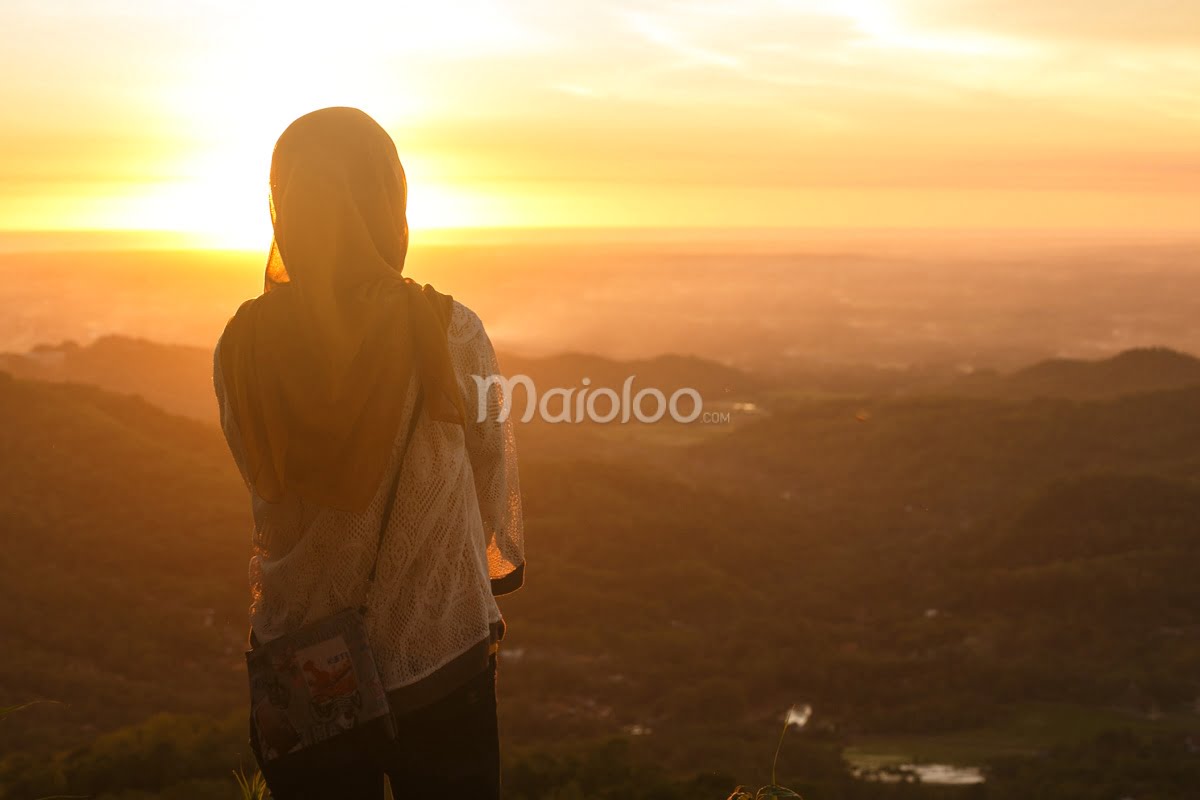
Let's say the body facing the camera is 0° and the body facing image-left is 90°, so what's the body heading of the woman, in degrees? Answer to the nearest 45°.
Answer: approximately 180°

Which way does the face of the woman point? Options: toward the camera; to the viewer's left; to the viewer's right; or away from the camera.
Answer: away from the camera
